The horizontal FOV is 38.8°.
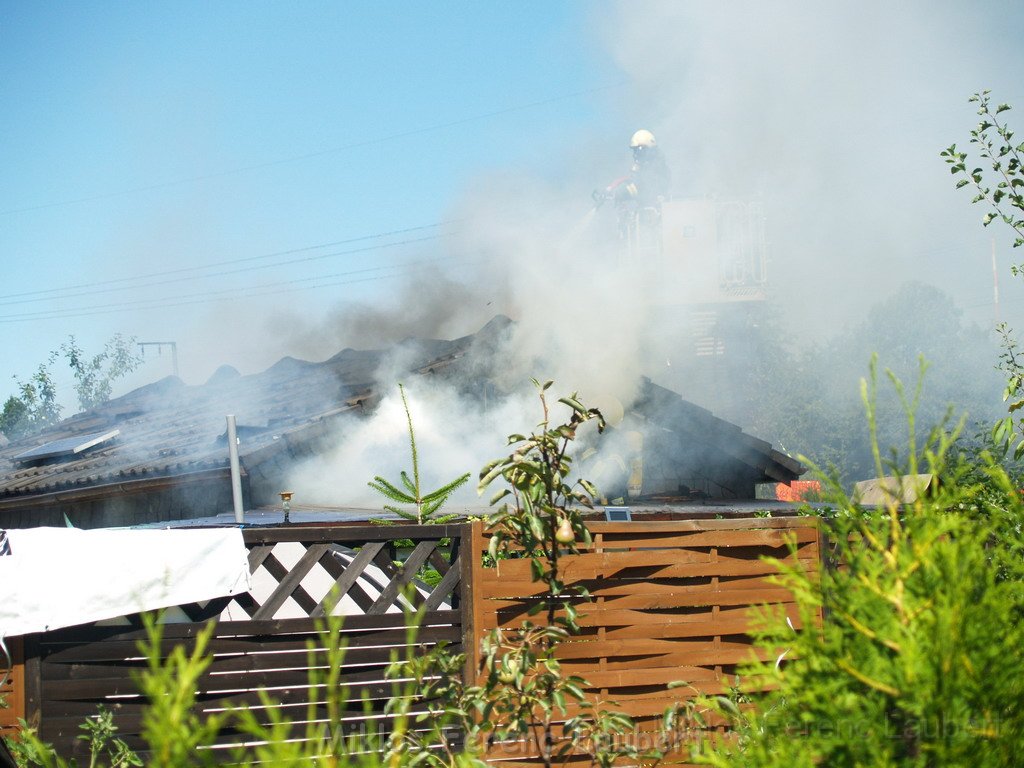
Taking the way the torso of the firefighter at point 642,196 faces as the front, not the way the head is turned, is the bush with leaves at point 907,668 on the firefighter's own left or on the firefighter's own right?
on the firefighter's own left

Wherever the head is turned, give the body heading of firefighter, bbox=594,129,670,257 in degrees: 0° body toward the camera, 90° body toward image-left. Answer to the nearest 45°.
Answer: approximately 90°
